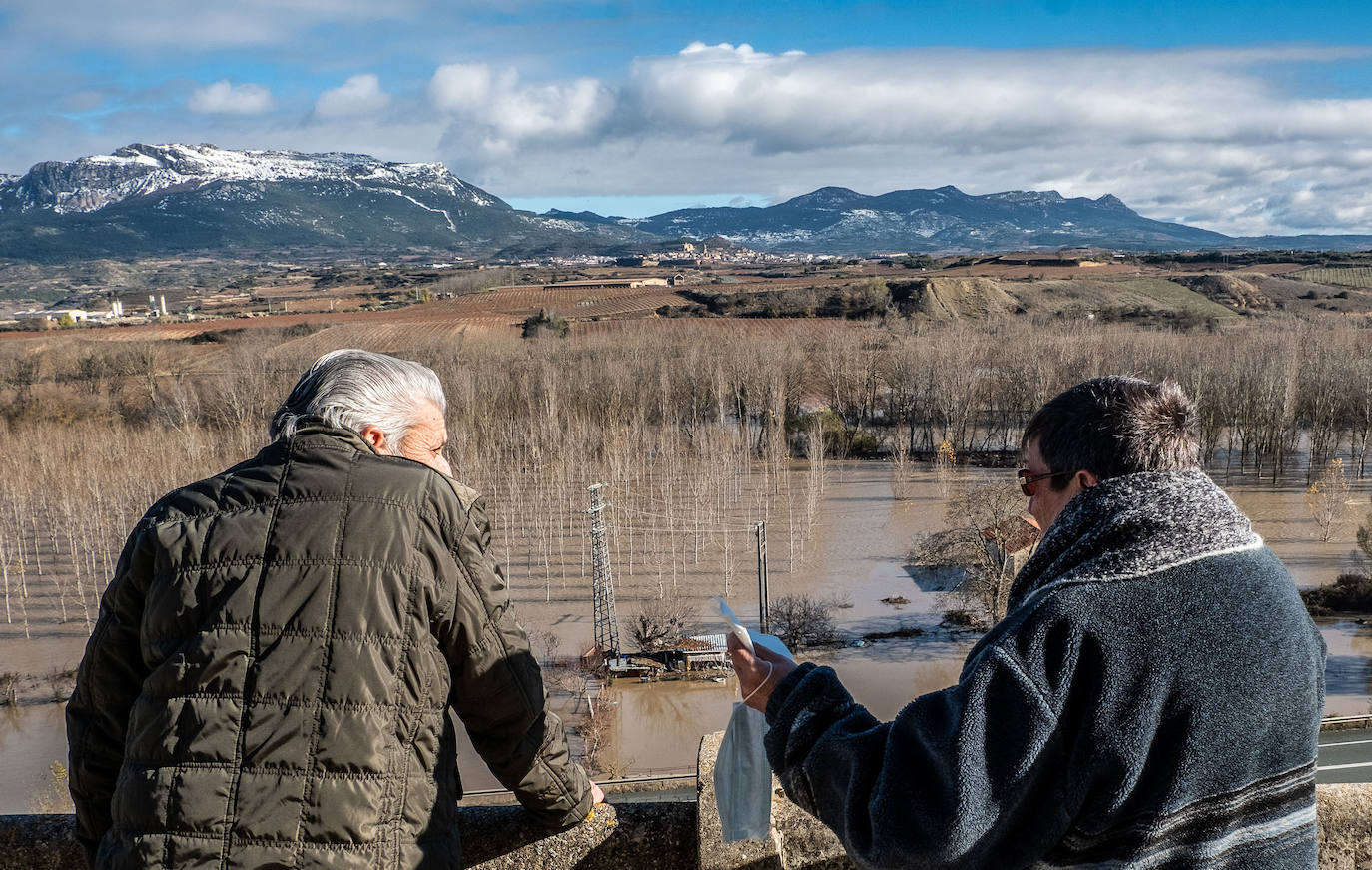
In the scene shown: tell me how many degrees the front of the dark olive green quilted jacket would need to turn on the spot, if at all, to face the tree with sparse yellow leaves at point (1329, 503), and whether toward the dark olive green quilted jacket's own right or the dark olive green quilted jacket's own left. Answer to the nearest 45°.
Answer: approximately 45° to the dark olive green quilted jacket's own right

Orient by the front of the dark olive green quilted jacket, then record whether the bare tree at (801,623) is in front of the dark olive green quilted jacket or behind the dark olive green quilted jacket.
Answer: in front

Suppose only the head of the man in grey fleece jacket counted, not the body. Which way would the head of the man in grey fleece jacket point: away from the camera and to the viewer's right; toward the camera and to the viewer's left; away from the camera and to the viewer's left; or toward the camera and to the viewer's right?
away from the camera and to the viewer's left

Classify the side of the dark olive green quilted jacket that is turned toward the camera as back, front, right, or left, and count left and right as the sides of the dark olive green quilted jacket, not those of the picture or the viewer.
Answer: back

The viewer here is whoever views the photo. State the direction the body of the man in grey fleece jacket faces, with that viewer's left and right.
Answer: facing away from the viewer and to the left of the viewer

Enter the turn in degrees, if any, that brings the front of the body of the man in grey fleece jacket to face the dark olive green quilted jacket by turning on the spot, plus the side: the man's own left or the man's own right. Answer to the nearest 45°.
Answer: approximately 45° to the man's own left

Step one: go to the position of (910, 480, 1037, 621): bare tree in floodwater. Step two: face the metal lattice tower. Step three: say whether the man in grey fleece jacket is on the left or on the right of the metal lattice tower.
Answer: left

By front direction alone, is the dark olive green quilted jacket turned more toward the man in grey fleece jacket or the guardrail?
the guardrail

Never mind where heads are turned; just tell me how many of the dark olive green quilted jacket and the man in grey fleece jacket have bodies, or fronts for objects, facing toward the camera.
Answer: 0

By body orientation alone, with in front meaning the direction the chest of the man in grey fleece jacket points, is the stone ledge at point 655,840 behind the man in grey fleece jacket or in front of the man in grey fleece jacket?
in front

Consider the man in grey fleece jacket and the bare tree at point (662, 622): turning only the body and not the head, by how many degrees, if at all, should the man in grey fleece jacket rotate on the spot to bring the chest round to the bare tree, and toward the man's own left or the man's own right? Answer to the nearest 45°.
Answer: approximately 45° to the man's own right

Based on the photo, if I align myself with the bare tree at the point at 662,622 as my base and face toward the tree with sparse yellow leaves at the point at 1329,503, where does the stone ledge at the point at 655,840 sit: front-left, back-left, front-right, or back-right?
back-right
